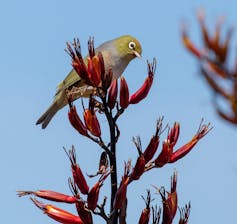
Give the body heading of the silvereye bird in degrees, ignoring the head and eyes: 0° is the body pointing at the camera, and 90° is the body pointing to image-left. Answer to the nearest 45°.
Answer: approximately 270°
